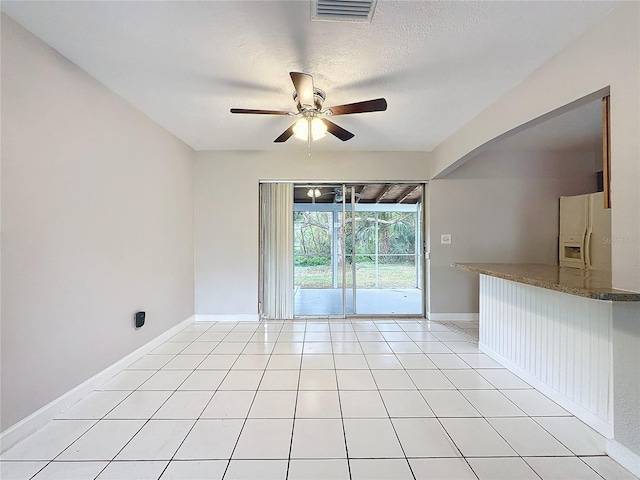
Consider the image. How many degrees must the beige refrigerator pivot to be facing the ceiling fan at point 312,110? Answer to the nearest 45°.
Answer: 0° — it already faces it

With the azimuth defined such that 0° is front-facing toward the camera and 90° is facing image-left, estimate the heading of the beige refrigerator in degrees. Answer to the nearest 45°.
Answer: approximately 45°
